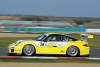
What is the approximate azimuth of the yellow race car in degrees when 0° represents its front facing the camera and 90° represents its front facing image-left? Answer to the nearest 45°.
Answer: approximately 90°
